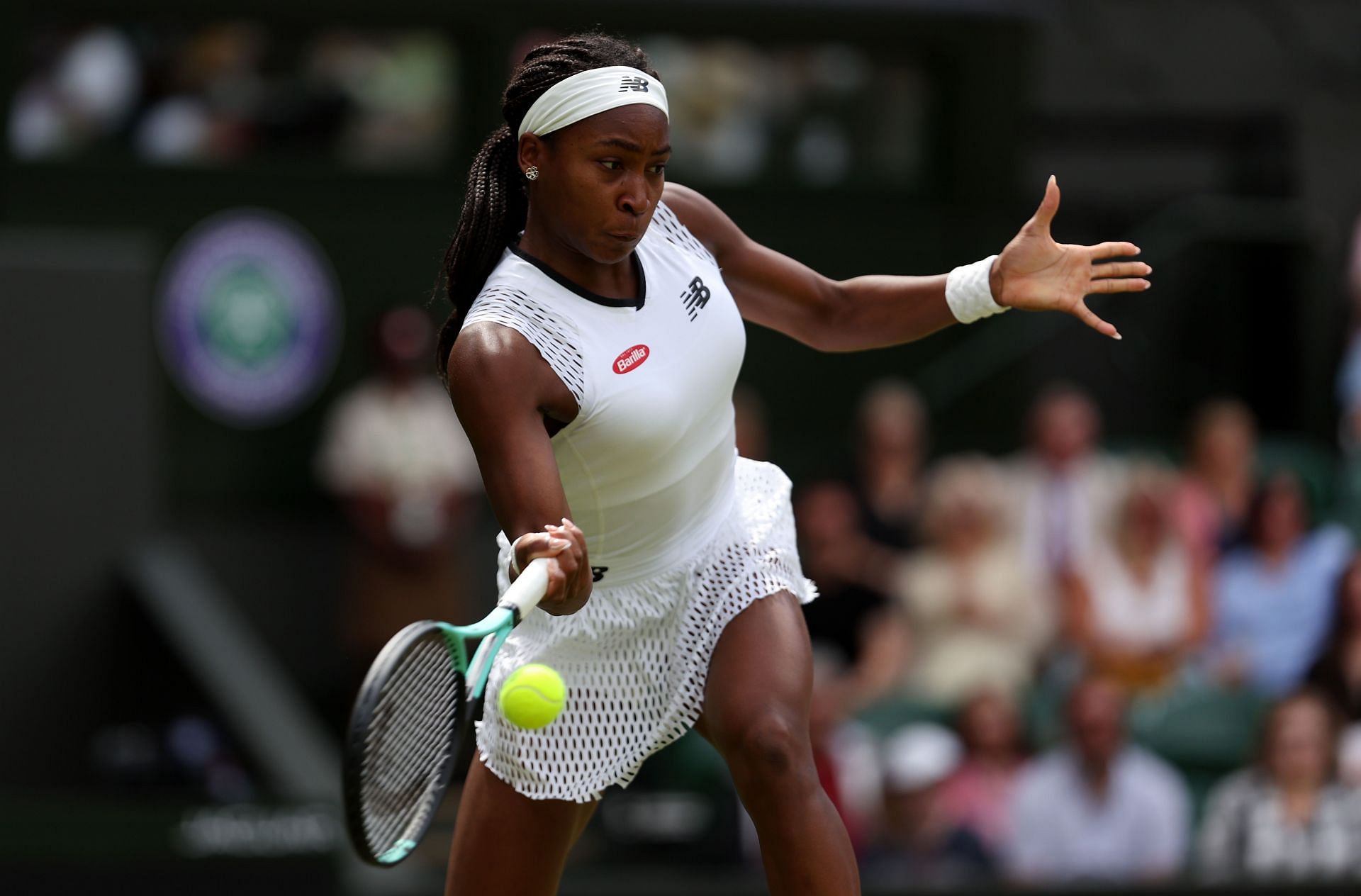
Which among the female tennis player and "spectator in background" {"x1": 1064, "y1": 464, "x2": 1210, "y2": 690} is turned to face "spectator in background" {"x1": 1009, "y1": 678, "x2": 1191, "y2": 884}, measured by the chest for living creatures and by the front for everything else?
"spectator in background" {"x1": 1064, "y1": 464, "x2": 1210, "y2": 690}

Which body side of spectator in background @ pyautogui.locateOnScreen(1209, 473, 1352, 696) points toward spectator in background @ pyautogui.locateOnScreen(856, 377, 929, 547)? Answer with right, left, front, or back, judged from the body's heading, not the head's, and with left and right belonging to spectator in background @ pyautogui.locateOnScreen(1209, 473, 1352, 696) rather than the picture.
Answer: right

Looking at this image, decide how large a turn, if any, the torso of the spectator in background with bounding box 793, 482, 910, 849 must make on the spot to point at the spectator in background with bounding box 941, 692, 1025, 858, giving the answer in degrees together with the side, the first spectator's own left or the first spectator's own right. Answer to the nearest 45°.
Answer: approximately 45° to the first spectator's own left

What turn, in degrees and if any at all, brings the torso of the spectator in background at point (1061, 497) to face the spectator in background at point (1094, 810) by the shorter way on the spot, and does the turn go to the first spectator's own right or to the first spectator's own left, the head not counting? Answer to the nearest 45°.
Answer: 0° — they already face them

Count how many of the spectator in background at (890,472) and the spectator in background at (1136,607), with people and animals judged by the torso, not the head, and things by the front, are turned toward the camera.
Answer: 2

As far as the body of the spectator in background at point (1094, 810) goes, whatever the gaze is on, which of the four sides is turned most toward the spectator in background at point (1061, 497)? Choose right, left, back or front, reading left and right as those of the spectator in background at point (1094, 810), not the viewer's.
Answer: back

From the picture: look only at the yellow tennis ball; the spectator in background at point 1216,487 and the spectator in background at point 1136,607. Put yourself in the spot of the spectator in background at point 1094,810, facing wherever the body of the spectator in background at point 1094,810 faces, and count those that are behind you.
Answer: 2

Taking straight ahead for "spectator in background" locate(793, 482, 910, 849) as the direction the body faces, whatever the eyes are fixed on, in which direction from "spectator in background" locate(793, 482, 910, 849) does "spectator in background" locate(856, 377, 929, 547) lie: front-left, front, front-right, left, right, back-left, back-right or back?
back

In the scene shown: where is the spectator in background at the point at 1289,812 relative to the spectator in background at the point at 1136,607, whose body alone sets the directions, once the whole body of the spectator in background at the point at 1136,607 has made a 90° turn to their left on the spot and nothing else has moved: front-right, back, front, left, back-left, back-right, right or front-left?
front-right

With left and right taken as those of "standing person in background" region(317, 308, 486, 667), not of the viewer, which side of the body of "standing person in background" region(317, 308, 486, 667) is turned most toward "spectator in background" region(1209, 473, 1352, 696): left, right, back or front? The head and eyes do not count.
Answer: left

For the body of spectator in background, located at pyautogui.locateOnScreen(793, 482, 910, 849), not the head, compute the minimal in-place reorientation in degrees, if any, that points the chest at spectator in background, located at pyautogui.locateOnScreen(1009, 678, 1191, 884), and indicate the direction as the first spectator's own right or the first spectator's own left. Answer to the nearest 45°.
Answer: approximately 45° to the first spectator's own left
